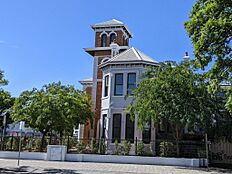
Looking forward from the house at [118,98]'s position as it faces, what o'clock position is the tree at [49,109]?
The tree is roughly at 2 o'clock from the house.

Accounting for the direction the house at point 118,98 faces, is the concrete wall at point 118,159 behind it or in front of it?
in front

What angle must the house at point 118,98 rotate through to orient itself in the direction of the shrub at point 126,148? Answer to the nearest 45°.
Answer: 0° — it already faces it

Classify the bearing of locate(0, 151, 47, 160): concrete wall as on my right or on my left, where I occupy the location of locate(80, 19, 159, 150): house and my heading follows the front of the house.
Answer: on my right

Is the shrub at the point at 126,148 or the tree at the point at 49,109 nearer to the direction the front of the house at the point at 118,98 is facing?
the shrub

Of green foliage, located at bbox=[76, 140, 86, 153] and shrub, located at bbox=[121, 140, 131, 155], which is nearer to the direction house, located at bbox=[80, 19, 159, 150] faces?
the shrub

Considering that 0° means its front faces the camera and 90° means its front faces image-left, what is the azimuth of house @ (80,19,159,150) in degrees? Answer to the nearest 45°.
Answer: approximately 0°

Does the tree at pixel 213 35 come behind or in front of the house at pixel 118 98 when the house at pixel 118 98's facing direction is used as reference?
in front
